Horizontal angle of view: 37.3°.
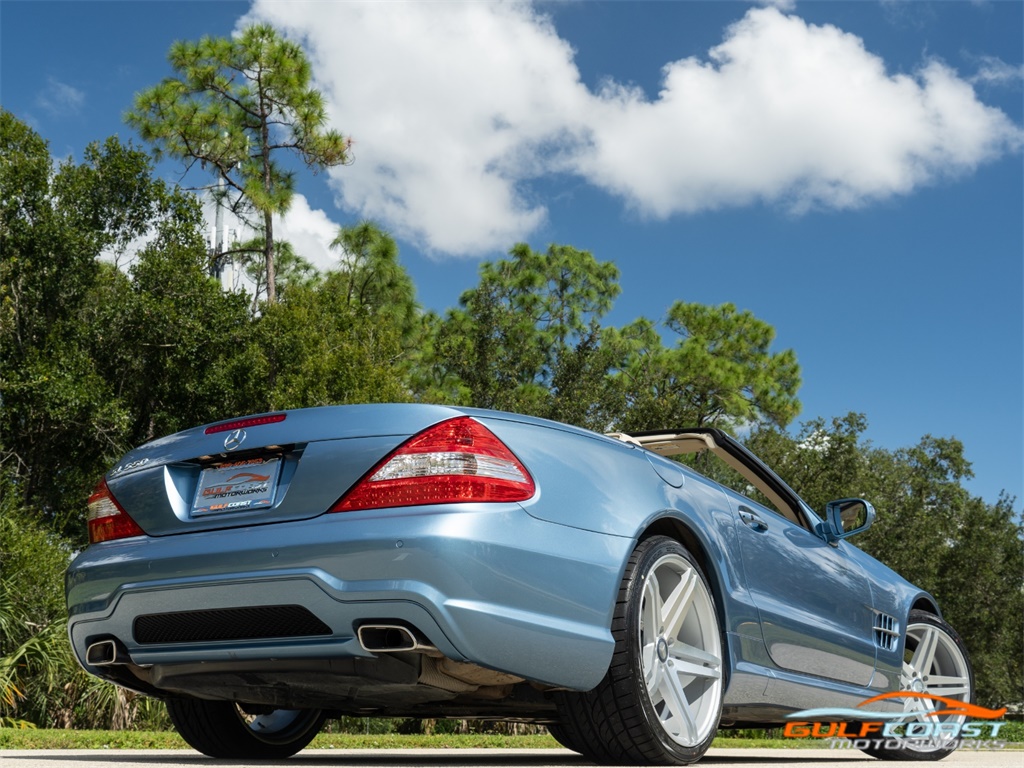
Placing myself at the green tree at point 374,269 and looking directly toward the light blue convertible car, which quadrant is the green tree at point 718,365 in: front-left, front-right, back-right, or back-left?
back-left

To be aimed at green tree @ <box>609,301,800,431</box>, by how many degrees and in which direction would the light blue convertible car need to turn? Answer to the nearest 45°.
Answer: approximately 45° to its left

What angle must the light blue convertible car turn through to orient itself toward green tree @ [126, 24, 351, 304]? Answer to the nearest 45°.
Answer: approximately 45° to its left

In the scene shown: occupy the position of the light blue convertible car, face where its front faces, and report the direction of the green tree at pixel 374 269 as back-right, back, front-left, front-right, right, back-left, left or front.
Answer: front-left

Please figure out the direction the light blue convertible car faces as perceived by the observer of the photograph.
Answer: facing away from the viewer and to the right of the viewer

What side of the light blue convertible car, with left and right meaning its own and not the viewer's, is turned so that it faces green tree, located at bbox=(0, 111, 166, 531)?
left
